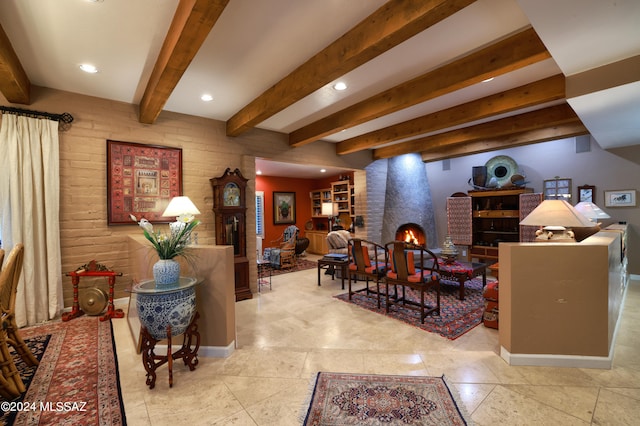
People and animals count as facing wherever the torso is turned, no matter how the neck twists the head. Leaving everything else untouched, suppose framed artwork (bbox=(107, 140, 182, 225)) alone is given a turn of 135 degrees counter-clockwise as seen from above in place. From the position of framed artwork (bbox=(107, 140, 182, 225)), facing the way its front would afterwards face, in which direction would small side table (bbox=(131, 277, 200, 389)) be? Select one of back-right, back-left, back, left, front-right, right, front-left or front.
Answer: back

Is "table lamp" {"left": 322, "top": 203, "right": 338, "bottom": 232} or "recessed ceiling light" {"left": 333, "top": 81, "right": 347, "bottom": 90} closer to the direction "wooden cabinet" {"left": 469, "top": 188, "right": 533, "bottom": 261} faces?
the recessed ceiling light

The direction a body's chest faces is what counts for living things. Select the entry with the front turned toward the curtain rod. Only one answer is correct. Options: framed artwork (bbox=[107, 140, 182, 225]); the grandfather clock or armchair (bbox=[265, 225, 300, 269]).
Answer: the armchair

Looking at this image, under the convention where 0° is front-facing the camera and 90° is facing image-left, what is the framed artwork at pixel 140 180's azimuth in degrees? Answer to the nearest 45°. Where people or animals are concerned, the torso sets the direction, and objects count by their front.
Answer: approximately 315°

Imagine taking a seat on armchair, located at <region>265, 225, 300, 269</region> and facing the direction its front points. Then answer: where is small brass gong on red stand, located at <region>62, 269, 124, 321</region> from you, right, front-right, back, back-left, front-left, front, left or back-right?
front

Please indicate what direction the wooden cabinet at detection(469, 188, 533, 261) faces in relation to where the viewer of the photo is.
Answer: facing the viewer

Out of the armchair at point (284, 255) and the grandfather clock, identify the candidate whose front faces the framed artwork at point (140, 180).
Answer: the armchair

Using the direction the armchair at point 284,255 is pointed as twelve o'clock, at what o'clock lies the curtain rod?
The curtain rod is roughly at 12 o'clock from the armchair.

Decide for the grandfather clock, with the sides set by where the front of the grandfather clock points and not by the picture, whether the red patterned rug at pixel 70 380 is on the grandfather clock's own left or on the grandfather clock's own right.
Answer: on the grandfather clock's own right

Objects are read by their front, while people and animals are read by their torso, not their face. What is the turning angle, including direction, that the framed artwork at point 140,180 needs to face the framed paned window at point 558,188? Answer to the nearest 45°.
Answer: approximately 45° to its left

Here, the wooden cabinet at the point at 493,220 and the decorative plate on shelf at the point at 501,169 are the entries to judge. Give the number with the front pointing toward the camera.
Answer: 2

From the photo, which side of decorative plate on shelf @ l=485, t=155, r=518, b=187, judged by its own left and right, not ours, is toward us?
front

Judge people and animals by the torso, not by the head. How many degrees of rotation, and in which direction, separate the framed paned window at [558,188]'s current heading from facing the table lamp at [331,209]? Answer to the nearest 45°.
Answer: approximately 45° to its right

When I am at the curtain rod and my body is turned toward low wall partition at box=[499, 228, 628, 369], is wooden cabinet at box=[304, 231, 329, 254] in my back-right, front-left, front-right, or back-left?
front-left
